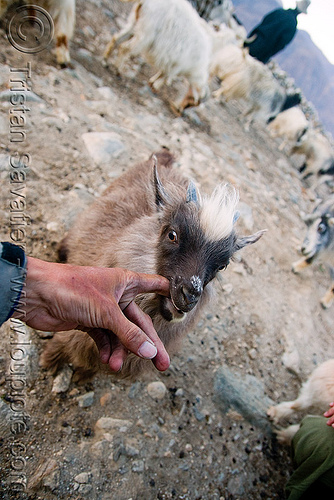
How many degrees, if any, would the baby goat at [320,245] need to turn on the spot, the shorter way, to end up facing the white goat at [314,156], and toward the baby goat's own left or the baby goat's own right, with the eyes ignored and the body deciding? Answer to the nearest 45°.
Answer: approximately 135° to the baby goat's own right
